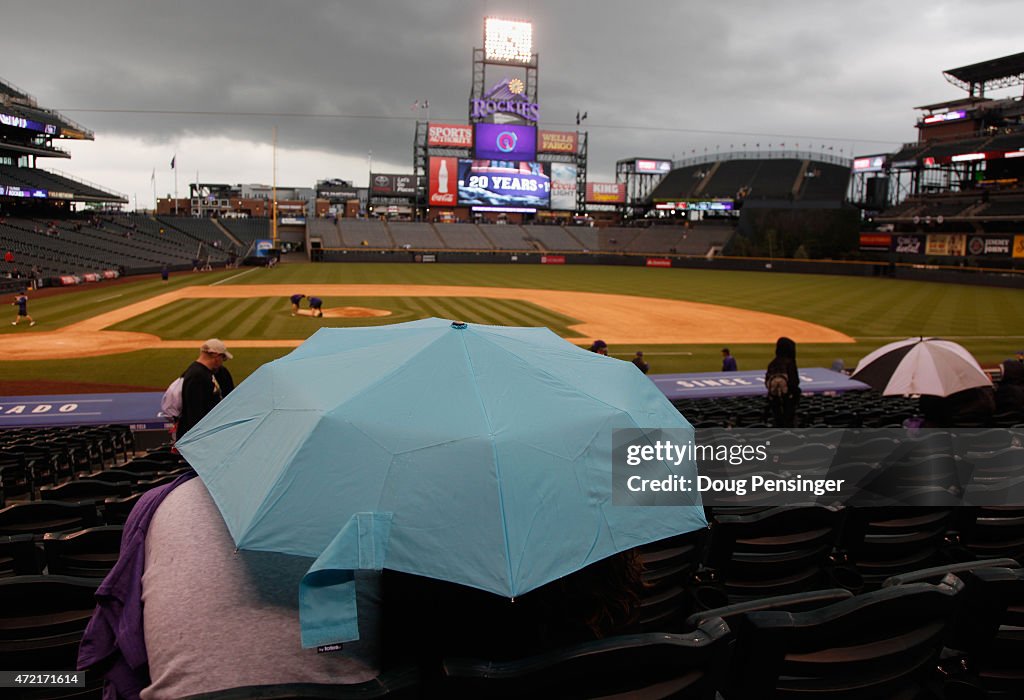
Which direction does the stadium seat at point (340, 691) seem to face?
away from the camera

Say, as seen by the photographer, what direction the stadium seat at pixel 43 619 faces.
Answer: facing away from the viewer

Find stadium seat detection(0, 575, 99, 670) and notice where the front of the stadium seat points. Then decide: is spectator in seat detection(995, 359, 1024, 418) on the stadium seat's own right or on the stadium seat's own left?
on the stadium seat's own right

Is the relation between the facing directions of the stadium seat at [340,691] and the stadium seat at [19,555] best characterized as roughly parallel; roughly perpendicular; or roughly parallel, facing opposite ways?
roughly parallel

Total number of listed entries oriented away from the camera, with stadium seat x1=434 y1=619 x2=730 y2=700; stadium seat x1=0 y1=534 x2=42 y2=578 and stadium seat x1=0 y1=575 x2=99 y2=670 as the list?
3

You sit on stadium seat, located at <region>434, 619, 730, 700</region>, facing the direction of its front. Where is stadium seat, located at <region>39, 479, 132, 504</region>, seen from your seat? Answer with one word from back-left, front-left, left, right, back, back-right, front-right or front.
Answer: front-left

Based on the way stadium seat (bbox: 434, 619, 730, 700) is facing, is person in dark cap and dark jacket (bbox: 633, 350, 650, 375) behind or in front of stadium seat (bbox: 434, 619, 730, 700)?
in front

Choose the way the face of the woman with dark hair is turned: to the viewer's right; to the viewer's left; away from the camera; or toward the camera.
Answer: away from the camera

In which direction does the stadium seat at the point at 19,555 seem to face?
away from the camera

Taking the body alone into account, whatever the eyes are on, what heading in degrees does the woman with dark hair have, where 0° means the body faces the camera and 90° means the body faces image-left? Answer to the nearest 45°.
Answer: approximately 180°

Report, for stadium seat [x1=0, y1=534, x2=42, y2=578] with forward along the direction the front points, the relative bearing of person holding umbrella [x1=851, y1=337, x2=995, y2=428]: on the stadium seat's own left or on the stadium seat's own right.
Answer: on the stadium seat's own right
